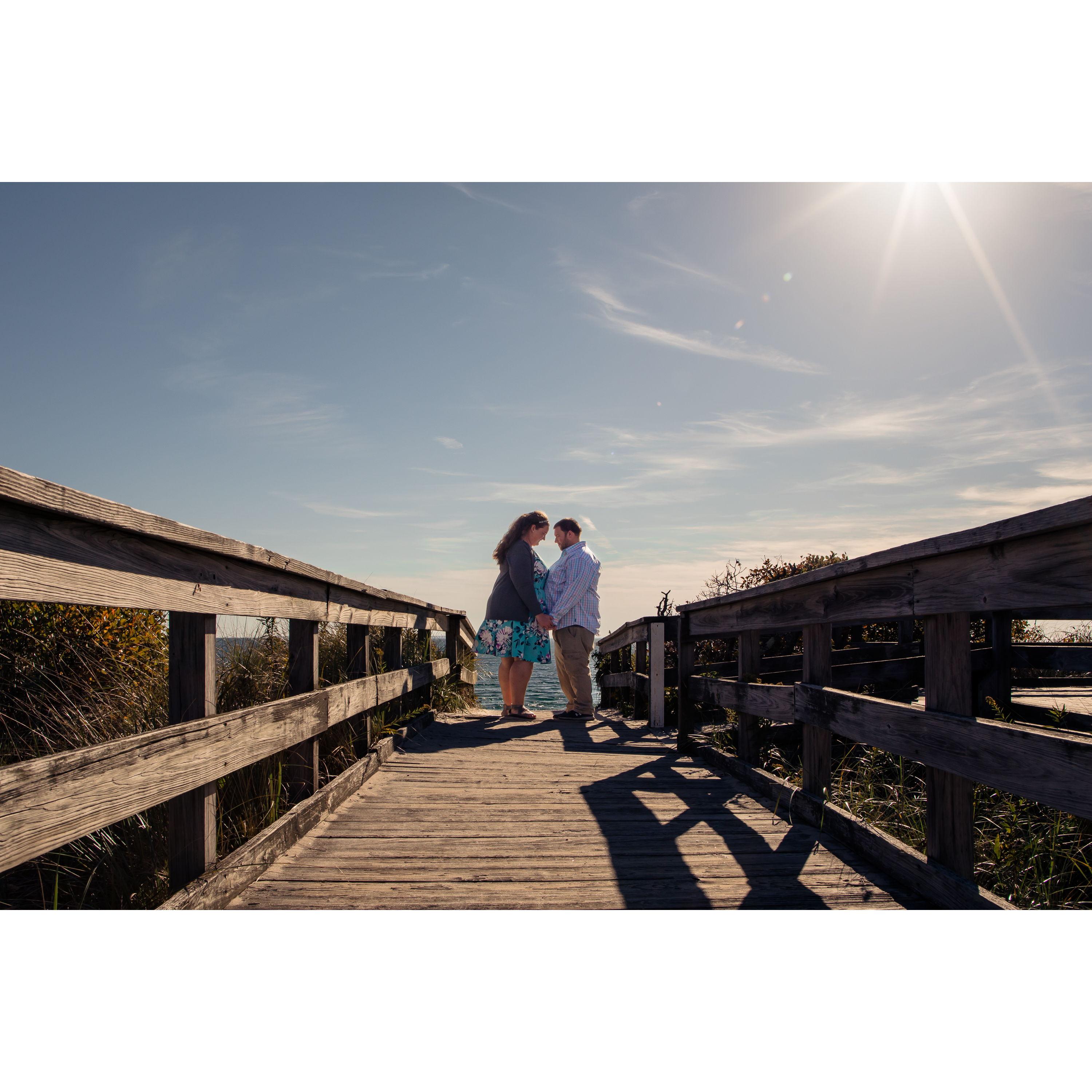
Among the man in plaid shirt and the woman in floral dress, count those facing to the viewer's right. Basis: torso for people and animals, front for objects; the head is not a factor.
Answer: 1

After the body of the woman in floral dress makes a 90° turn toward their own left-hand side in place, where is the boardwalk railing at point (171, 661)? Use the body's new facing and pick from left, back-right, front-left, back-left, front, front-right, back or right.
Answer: back

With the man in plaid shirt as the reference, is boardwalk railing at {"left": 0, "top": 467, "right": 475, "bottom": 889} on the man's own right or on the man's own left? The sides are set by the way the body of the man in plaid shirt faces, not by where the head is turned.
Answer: on the man's own left

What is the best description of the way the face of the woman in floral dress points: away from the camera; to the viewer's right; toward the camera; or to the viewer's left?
to the viewer's right

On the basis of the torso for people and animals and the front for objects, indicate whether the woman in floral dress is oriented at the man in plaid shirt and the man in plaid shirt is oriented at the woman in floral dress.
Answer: yes

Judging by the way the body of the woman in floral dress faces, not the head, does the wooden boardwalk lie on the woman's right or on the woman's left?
on the woman's right

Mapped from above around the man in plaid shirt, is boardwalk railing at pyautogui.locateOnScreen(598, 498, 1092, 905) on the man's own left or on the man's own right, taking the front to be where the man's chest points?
on the man's own left

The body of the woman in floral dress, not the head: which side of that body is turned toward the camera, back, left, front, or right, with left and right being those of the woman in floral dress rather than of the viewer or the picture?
right

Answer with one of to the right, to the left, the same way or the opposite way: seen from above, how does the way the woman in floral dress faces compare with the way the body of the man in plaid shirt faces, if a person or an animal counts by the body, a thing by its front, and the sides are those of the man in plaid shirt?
the opposite way

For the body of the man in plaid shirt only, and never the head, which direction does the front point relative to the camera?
to the viewer's left
